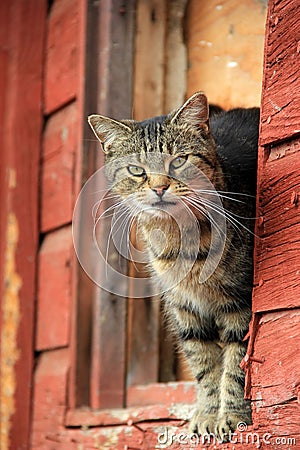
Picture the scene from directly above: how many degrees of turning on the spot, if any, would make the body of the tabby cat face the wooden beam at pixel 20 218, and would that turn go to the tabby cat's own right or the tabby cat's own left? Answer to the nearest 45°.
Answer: approximately 90° to the tabby cat's own right

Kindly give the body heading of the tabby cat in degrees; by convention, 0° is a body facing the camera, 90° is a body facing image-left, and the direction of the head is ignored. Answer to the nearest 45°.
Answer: approximately 45°
